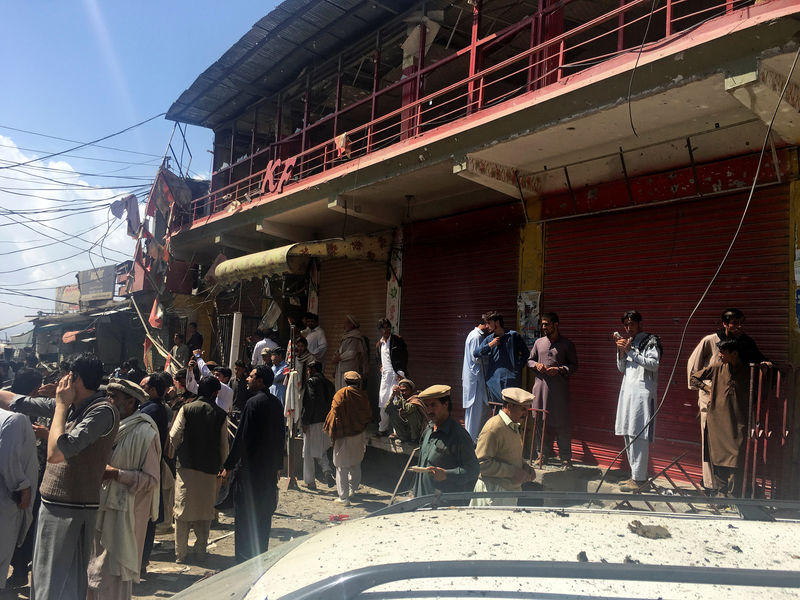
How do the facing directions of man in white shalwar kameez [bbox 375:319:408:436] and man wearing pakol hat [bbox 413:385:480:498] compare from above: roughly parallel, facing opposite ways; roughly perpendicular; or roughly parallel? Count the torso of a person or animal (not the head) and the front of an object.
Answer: roughly parallel

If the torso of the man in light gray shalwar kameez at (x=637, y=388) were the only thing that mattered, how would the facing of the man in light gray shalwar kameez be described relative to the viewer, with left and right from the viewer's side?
facing the viewer and to the left of the viewer

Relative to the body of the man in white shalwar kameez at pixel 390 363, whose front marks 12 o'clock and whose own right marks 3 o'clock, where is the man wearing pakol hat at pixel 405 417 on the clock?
The man wearing pakol hat is roughly at 10 o'clock from the man in white shalwar kameez.

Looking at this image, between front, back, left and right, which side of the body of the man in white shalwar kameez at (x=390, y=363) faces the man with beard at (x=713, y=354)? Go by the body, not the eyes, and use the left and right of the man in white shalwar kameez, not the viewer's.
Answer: left

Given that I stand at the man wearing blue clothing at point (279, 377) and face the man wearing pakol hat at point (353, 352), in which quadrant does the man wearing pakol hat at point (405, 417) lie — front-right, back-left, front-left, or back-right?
front-right

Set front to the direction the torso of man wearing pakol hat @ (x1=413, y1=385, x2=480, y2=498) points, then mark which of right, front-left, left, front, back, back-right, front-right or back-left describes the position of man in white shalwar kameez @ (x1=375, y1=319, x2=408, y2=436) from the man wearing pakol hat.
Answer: back-right

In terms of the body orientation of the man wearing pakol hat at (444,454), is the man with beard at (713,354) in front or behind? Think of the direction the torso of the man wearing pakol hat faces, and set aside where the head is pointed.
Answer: behind
